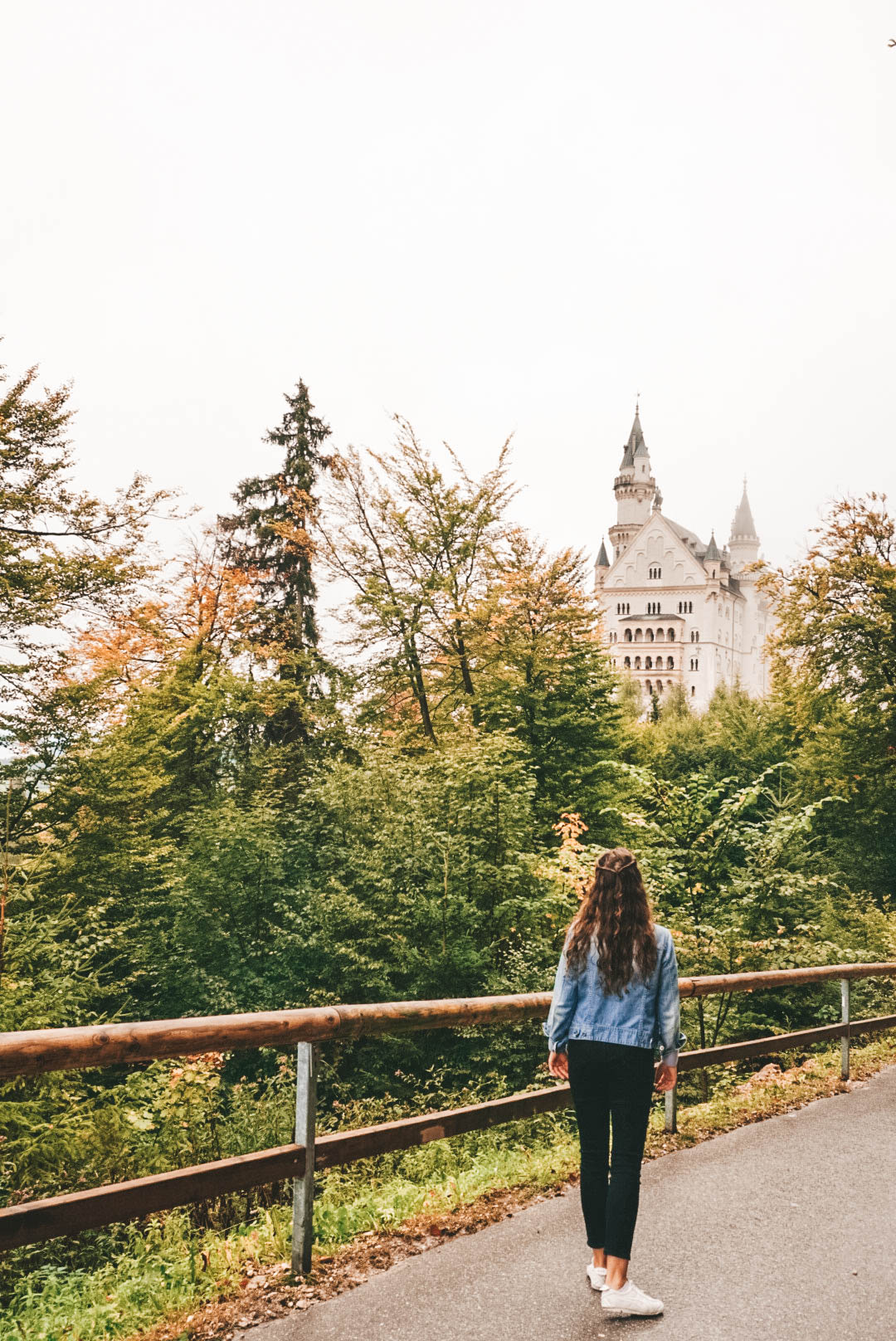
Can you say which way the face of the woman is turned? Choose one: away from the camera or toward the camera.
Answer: away from the camera

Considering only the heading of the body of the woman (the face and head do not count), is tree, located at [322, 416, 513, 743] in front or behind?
in front

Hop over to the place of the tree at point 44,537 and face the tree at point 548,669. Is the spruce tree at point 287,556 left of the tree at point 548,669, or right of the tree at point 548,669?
left

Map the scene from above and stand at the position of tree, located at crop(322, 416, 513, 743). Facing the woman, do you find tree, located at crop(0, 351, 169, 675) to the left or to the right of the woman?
right

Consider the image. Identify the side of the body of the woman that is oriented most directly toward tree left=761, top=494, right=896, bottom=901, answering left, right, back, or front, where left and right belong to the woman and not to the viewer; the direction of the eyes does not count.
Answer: front

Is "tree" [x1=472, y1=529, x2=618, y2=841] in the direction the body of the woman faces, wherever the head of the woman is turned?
yes

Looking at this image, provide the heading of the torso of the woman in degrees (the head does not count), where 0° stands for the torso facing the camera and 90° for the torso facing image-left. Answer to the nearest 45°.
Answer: approximately 180°

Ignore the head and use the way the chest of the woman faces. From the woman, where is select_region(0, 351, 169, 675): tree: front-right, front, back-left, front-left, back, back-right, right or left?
front-left

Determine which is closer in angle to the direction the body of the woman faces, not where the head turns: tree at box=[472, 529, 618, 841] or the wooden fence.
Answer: the tree
